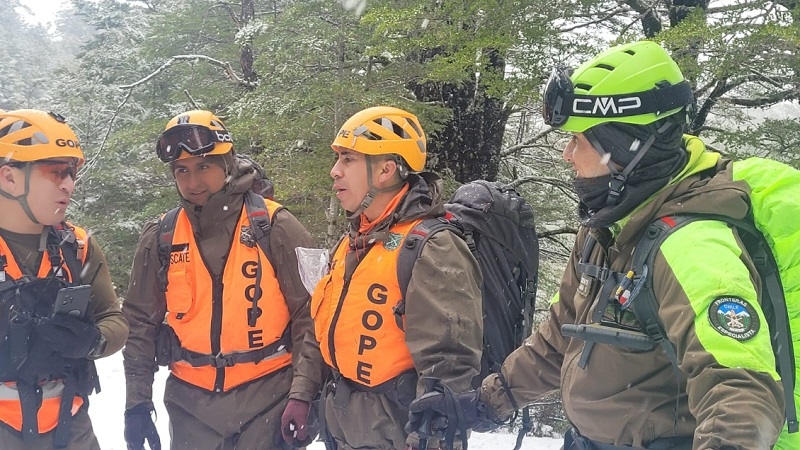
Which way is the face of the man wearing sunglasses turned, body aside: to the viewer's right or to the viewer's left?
to the viewer's right

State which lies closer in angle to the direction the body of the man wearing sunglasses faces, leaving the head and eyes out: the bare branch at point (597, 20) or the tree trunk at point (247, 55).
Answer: the bare branch

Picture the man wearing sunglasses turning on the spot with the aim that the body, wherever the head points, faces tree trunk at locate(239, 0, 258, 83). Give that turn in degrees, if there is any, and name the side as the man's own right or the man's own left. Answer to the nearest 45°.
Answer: approximately 135° to the man's own left

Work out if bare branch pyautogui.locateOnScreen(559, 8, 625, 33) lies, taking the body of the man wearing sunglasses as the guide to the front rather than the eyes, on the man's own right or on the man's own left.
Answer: on the man's own left

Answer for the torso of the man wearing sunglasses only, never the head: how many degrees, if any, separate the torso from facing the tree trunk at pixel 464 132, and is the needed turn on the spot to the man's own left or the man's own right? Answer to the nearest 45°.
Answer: approximately 90° to the man's own left

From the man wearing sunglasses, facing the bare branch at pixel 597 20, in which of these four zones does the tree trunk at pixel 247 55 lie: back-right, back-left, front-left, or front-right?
front-left

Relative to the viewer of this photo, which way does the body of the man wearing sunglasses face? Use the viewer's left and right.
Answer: facing the viewer and to the right of the viewer
